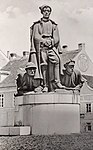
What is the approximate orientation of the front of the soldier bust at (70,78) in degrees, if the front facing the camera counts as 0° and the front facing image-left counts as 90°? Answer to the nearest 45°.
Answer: approximately 315°

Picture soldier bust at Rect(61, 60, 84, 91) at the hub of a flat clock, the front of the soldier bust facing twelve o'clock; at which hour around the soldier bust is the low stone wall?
The low stone wall is roughly at 3 o'clock from the soldier bust.

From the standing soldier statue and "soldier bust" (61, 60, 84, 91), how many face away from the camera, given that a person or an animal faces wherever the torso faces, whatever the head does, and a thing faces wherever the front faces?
0
